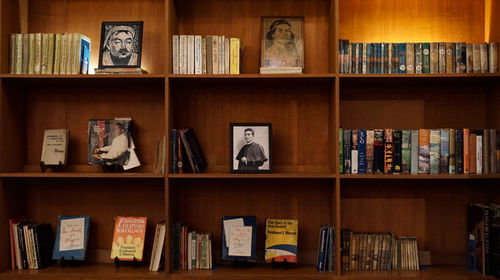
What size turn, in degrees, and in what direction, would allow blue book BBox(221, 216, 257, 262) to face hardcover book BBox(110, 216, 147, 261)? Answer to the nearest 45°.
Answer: approximately 90° to its right

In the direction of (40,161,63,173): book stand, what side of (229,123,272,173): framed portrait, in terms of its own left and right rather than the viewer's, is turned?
right

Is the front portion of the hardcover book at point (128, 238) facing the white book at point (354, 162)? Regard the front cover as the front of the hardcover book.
no

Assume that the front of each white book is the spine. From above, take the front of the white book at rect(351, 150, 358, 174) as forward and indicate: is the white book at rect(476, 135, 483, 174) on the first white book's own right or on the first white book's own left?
on the first white book's own left

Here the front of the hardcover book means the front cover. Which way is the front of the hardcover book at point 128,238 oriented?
toward the camera

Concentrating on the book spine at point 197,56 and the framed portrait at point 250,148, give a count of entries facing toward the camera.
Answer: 2

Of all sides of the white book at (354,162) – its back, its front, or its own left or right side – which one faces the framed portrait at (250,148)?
right

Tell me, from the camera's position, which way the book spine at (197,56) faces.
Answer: facing the viewer

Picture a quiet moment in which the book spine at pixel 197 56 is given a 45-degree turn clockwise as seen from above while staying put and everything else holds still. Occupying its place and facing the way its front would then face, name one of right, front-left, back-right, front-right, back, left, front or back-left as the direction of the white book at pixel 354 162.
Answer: back-left

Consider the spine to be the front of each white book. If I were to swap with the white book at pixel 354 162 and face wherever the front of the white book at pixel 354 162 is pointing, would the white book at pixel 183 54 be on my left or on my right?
on my right

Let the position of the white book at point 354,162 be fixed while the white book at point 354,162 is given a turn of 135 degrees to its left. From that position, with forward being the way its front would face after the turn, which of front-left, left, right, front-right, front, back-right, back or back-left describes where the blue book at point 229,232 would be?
back-left

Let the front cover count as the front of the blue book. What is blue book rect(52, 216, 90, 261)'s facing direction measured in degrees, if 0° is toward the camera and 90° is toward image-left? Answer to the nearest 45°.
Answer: approximately 0°

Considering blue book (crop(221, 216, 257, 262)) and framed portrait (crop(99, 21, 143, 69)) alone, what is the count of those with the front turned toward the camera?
2

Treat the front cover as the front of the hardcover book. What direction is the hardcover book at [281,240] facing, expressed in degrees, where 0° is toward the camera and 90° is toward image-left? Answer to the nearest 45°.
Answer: approximately 0°
